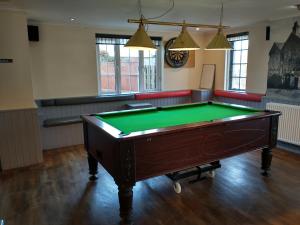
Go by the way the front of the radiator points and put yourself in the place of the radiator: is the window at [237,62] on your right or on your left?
on your right

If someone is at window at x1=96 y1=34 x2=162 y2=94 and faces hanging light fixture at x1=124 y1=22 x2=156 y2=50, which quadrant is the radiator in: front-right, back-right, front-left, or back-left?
front-left

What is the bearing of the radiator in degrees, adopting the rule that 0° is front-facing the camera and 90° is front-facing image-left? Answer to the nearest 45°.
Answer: approximately 45°

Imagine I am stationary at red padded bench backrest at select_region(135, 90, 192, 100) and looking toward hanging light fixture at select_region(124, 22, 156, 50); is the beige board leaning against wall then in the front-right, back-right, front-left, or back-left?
back-left

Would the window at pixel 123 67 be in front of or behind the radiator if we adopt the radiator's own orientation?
in front

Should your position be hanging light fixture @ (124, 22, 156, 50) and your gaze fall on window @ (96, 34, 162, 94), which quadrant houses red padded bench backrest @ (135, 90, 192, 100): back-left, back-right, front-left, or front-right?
front-right

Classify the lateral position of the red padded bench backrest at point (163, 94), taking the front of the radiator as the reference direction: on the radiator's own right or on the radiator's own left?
on the radiator's own right

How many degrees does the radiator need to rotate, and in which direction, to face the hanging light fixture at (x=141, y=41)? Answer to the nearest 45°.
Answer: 0° — it already faces it

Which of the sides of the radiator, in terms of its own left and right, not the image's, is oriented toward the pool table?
front

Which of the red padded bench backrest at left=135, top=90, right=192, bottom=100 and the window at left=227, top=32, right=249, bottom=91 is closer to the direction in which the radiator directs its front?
the red padded bench backrest

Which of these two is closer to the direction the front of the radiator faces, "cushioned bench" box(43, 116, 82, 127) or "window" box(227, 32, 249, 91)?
the cushioned bench

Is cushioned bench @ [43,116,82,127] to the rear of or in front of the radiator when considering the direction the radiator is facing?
in front

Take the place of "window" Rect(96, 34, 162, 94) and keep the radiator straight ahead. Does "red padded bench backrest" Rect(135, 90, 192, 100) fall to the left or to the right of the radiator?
left
